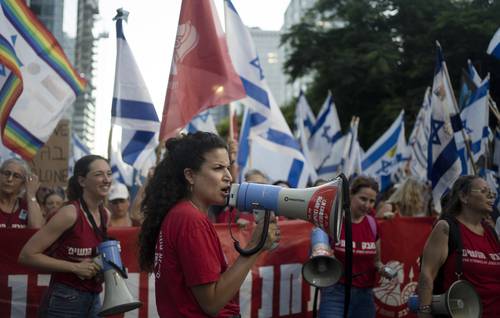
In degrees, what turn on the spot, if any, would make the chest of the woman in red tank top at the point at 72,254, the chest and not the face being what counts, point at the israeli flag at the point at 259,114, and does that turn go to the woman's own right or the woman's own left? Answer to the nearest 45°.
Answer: approximately 90° to the woman's own left

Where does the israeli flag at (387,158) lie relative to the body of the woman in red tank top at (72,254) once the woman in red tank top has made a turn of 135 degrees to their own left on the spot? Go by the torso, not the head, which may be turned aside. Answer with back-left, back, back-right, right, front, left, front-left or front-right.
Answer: front-right

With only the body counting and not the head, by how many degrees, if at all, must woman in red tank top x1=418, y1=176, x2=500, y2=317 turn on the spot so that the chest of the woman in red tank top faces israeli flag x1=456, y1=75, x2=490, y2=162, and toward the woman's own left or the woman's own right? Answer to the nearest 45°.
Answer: approximately 135° to the woman's own left

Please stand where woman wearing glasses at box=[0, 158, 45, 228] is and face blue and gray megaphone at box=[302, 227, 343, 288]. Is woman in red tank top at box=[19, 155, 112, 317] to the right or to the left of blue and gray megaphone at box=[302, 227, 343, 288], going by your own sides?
right

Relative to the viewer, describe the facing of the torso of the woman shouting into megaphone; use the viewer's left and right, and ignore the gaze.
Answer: facing to the right of the viewer

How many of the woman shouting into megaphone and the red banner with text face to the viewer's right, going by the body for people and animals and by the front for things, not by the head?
1

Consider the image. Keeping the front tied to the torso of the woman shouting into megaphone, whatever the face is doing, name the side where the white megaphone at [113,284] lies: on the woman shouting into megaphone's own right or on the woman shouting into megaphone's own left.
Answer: on the woman shouting into megaphone's own left

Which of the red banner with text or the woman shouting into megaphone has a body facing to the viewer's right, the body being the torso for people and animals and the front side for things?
the woman shouting into megaphone

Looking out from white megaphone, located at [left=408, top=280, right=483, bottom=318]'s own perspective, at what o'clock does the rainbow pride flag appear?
The rainbow pride flag is roughly at 5 o'clock from the white megaphone.

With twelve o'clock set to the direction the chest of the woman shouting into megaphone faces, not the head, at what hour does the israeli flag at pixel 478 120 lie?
The israeli flag is roughly at 10 o'clock from the woman shouting into megaphone.
